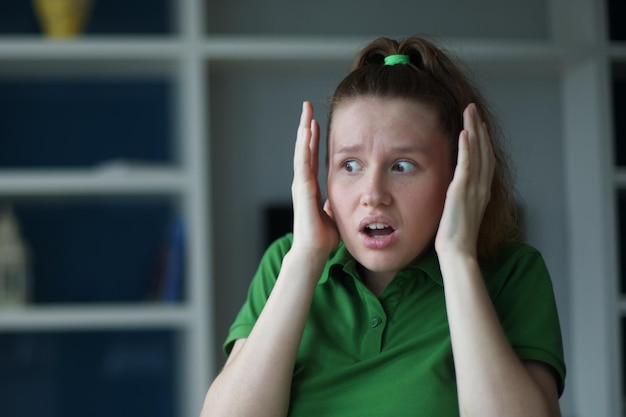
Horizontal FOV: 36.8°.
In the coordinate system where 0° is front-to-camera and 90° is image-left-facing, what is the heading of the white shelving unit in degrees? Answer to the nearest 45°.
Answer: approximately 0°
